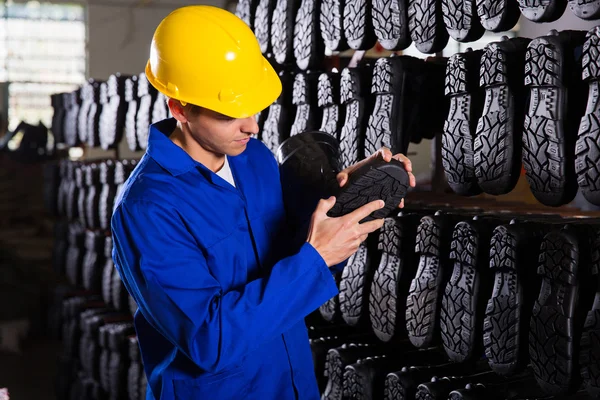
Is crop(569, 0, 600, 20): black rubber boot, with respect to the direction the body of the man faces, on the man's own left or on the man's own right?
on the man's own left

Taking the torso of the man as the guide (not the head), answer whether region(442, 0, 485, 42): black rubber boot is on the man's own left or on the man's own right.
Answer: on the man's own left

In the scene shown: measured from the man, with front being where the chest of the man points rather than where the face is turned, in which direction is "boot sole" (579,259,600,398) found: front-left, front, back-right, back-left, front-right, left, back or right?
front-left

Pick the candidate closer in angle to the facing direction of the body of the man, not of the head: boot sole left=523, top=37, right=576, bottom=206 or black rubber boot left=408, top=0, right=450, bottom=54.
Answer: the boot sole

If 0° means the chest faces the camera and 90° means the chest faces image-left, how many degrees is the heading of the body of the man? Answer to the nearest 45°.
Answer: approximately 315°

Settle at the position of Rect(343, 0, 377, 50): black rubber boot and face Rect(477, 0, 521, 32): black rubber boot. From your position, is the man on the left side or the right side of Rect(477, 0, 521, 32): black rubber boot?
right
